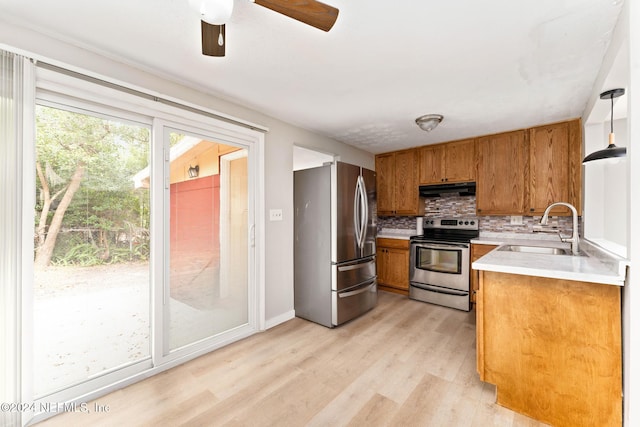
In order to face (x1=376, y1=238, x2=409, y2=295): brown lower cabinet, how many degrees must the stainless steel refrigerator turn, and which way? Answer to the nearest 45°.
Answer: approximately 90° to its left

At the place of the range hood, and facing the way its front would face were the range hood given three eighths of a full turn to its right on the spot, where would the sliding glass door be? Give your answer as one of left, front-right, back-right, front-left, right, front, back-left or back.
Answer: left

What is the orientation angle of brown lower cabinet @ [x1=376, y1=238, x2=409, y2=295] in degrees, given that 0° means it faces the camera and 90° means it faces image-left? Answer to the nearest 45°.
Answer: approximately 45°

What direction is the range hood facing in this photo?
toward the camera

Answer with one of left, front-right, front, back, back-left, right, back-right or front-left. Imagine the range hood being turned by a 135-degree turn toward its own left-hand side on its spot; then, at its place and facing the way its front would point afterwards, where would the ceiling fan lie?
back-right

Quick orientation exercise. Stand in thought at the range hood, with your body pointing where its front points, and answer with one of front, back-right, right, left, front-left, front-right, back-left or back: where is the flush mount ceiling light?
front

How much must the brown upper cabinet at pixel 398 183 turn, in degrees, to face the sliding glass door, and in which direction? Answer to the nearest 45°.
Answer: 0° — it already faces it

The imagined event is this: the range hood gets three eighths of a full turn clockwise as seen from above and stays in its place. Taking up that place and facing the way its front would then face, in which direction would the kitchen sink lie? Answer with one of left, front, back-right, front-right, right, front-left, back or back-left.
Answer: back
